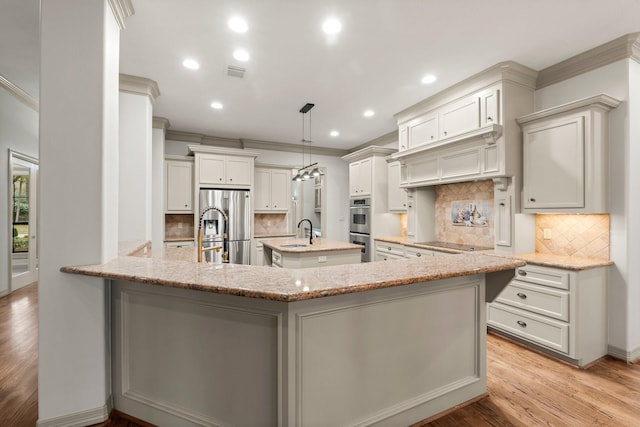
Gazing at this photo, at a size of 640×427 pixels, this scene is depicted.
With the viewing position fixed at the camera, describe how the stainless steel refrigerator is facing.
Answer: facing the viewer

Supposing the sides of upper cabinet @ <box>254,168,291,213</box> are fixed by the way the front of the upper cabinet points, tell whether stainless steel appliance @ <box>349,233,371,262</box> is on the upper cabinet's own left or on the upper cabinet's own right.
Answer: on the upper cabinet's own left

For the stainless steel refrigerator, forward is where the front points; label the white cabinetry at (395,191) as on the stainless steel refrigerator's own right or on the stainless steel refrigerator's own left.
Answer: on the stainless steel refrigerator's own left

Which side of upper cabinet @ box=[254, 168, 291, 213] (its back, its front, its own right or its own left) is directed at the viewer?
front

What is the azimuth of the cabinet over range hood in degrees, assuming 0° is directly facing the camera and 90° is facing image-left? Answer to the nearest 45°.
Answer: approximately 45°

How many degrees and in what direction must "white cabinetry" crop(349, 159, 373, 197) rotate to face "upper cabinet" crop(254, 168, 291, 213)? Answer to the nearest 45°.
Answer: approximately 45° to its right

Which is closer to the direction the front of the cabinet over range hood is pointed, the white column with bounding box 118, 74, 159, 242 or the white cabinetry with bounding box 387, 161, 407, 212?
the white column

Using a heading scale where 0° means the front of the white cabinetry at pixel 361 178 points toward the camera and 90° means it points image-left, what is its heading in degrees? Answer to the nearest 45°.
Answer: approximately 45°

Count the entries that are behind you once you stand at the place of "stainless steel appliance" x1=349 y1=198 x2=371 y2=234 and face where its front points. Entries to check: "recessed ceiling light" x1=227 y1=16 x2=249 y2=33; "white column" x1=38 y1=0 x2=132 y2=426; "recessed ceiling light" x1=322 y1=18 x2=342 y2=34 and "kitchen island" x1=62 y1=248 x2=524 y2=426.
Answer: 0

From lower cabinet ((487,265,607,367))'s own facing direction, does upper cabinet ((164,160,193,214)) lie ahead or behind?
ahead

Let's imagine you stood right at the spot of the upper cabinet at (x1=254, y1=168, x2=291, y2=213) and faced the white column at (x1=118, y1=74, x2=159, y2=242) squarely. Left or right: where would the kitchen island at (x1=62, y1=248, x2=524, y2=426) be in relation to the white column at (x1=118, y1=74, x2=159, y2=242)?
left

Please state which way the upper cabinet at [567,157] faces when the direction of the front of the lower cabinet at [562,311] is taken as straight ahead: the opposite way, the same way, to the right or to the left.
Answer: the same way

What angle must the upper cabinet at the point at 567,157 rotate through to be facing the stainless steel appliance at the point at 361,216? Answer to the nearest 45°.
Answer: approximately 45° to its right

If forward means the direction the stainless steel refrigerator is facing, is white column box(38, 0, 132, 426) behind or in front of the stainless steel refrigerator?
in front

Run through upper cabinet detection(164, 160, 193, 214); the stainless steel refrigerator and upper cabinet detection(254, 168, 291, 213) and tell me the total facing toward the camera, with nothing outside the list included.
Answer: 3

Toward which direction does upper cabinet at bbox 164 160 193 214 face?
toward the camera

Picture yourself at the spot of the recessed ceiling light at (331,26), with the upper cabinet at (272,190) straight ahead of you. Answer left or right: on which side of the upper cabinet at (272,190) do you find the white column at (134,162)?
left
